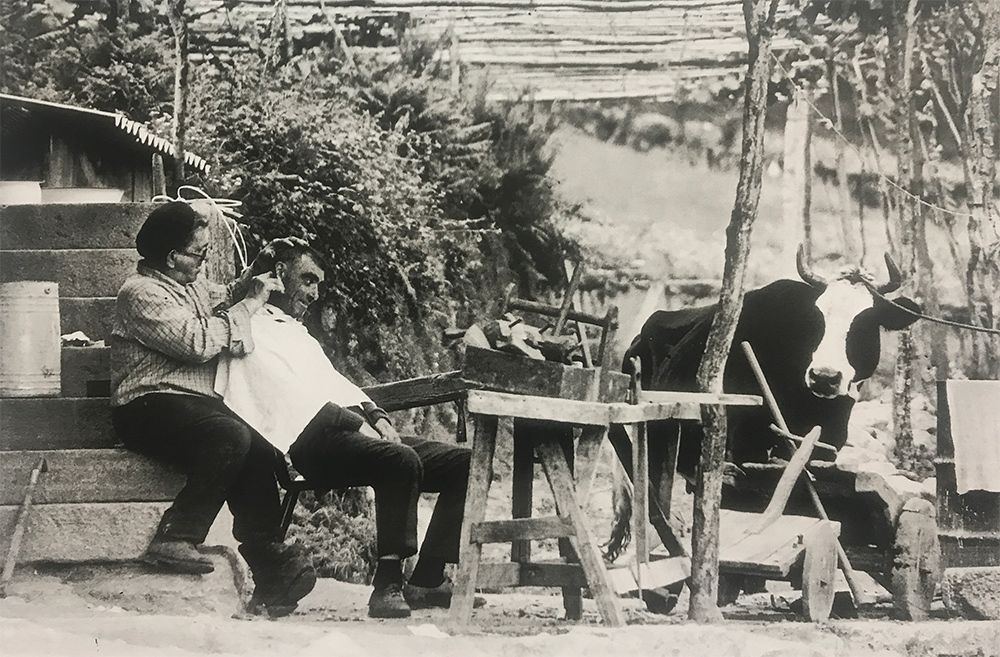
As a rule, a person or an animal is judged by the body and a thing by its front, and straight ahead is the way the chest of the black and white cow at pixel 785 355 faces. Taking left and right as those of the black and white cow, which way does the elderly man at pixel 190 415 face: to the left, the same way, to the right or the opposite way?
to the left

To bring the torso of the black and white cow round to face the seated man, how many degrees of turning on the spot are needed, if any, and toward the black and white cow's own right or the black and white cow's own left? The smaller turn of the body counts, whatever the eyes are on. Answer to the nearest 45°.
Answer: approximately 90° to the black and white cow's own right

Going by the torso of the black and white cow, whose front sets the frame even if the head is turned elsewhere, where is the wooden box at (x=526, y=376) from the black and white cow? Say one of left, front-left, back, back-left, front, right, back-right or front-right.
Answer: right

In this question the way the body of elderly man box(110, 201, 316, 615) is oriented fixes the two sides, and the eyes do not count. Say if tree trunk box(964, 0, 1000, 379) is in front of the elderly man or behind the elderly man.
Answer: in front

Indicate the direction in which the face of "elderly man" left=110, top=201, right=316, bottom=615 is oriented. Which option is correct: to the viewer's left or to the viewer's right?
to the viewer's right

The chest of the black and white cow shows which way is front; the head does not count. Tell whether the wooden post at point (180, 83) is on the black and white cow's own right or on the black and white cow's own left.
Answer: on the black and white cow's own right

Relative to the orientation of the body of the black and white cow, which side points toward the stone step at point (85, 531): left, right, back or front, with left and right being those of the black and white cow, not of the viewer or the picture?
right

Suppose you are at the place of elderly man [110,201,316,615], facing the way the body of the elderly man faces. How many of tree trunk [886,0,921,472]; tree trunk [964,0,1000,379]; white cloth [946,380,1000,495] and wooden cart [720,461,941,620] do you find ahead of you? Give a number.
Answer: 4

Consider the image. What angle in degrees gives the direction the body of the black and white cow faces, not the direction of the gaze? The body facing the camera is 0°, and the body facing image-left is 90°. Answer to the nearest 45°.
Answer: approximately 315°

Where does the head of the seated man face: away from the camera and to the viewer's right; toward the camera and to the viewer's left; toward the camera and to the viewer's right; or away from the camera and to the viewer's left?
toward the camera and to the viewer's right

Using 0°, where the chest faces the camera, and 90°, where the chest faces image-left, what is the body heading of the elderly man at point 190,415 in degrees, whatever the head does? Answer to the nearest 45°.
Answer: approximately 270°

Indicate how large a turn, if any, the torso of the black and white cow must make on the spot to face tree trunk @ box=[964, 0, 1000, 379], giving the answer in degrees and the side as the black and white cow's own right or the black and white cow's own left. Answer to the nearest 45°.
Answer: approximately 90° to the black and white cow's own left

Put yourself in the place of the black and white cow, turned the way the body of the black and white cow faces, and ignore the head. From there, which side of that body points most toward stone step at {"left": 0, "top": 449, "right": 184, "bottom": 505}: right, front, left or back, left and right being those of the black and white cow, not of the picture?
right
